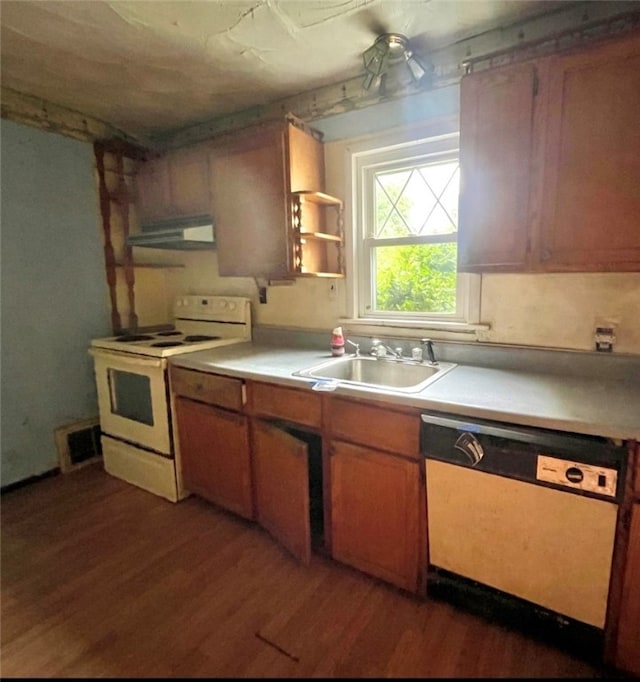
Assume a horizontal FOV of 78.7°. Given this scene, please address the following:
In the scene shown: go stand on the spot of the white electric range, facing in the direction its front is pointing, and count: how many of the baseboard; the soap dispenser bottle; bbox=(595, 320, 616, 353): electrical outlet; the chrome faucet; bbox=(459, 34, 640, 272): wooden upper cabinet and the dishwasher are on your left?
5

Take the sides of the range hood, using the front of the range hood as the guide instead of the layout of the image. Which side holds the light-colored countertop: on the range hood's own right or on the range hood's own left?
on the range hood's own left

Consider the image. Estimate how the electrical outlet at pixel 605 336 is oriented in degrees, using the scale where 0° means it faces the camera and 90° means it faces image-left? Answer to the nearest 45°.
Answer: approximately 0°

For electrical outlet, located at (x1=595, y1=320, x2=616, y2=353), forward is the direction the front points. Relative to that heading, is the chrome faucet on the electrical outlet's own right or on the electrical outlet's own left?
on the electrical outlet's own right

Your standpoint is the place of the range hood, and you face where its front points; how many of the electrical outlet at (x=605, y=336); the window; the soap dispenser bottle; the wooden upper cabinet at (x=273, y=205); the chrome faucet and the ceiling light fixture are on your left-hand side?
6

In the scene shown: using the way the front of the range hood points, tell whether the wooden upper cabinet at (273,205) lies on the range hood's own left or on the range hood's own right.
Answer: on the range hood's own left

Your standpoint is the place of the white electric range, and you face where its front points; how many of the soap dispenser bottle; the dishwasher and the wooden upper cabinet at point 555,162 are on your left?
3

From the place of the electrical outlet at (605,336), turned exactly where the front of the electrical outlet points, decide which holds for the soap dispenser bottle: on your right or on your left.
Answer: on your right

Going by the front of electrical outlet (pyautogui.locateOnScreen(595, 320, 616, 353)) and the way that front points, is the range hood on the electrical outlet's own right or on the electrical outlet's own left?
on the electrical outlet's own right

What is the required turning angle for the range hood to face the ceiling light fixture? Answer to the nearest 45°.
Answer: approximately 90° to its left

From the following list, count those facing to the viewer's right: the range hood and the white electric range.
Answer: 0

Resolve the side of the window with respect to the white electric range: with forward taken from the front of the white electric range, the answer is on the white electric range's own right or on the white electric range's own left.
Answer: on the white electric range's own left

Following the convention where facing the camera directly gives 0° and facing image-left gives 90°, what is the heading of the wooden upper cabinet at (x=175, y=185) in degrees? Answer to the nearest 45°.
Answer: approximately 45°
